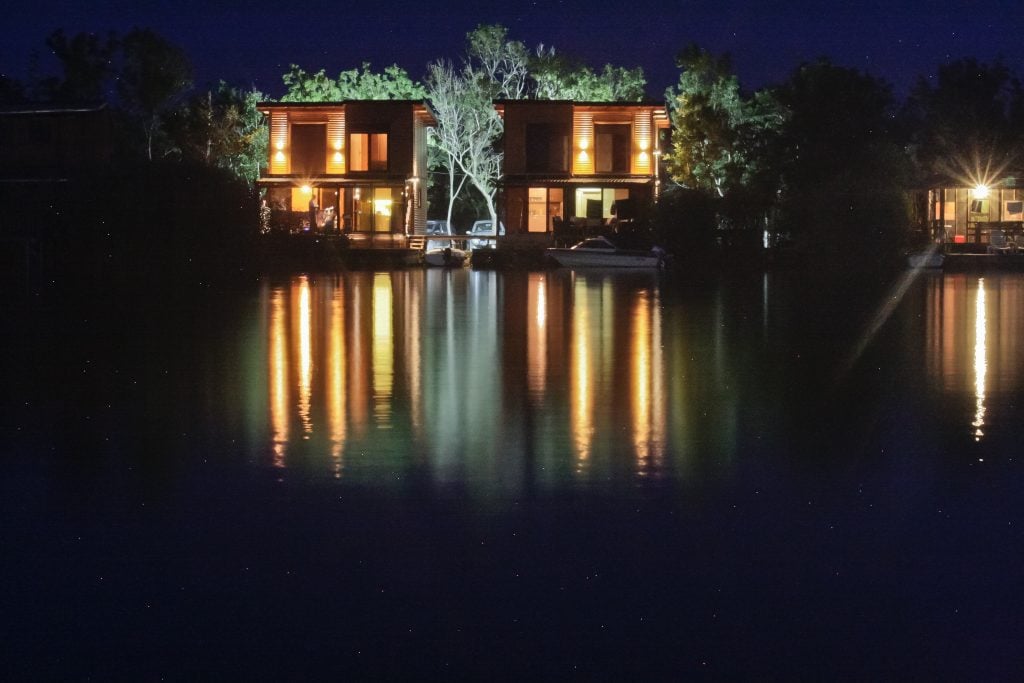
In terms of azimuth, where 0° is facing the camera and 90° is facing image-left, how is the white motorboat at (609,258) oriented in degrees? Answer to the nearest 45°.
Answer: approximately 90°
